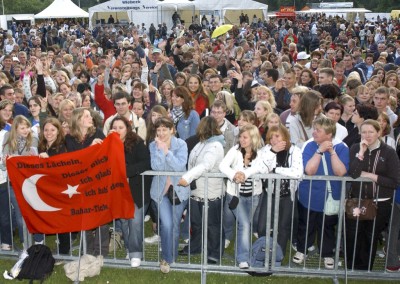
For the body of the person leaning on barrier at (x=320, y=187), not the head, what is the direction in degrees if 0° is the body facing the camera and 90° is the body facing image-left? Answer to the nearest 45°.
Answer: approximately 0°

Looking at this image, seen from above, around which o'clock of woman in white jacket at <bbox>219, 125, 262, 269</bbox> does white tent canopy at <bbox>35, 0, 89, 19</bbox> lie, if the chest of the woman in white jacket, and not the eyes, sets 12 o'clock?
The white tent canopy is roughly at 5 o'clock from the woman in white jacket.

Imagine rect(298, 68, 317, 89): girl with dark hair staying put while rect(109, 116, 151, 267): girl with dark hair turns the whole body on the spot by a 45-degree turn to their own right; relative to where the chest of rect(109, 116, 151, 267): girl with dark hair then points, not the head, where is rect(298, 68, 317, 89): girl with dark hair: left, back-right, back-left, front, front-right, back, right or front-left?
back-right

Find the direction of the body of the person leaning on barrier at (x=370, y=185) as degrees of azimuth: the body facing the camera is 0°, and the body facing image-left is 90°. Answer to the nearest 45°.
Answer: approximately 45°

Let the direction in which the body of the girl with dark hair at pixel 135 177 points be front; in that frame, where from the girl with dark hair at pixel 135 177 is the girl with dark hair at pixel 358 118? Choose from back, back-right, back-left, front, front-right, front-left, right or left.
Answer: back-left

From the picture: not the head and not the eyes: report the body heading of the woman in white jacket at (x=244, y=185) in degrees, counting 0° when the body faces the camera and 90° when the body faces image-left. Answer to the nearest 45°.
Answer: approximately 0°

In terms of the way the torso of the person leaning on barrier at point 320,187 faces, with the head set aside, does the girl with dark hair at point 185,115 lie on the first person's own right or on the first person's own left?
on the first person's own right

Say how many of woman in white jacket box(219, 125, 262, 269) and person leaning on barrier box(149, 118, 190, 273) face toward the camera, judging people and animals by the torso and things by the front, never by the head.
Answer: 2
